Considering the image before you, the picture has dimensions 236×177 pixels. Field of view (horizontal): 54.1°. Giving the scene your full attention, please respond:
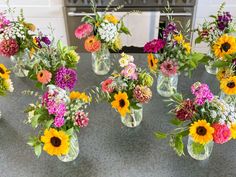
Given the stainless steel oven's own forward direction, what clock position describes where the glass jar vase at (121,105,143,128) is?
The glass jar vase is roughly at 12 o'clock from the stainless steel oven.

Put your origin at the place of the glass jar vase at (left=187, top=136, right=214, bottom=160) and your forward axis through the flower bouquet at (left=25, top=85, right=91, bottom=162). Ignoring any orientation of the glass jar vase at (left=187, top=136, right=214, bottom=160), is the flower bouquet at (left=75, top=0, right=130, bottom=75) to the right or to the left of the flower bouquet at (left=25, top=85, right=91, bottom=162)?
right

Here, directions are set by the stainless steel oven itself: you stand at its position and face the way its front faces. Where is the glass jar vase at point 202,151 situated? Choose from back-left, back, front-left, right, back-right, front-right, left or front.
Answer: front

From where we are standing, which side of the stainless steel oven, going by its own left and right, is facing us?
front

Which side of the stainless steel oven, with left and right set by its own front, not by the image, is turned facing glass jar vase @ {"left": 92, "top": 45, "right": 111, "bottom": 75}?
front

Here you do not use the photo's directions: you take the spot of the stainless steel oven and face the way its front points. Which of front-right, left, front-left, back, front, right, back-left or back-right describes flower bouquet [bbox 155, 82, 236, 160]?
front

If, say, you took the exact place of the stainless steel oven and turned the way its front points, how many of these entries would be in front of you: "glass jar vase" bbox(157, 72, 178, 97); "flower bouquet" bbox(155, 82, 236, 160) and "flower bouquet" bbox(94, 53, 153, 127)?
3

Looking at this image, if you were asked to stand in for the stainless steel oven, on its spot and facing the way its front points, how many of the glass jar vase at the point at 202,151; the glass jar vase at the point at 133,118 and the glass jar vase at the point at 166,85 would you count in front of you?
3

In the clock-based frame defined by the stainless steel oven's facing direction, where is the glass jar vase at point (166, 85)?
The glass jar vase is roughly at 12 o'clock from the stainless steel oven.

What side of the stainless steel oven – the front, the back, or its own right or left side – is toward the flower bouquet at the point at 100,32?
front

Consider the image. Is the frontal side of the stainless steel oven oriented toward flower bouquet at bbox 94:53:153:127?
yes

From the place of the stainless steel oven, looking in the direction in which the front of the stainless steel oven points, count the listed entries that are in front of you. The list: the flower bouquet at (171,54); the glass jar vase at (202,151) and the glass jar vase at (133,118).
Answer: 3
